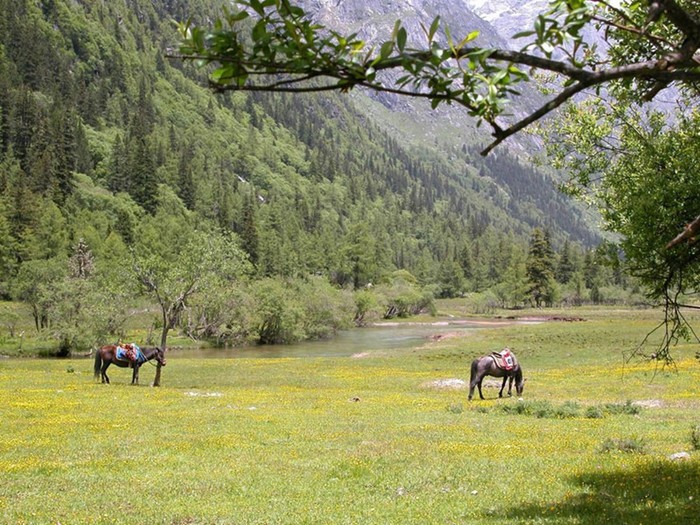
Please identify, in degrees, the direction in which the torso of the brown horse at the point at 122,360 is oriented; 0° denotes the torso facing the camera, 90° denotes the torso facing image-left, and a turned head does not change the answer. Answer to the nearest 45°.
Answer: approximately 270°
